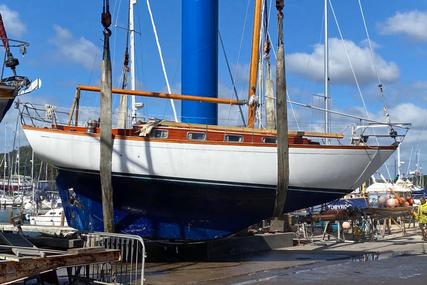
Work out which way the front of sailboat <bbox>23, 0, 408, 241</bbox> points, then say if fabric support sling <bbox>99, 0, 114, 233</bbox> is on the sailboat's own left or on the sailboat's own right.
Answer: on the sailboat's own right

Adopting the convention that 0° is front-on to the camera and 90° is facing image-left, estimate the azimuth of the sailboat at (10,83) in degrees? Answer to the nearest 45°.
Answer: approximately 270°

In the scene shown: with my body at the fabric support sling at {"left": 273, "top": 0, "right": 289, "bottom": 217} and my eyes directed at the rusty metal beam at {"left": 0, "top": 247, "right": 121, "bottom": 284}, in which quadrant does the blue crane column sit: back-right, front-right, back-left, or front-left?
back-right

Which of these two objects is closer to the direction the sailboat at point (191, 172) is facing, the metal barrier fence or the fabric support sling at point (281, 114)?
the fabric support sling

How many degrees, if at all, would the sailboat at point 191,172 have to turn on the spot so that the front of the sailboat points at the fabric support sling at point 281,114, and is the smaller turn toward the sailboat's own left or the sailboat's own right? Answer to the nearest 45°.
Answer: approximately 45° to the sailboat's own right

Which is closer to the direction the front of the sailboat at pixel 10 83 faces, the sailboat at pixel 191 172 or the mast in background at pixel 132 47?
the sailboat

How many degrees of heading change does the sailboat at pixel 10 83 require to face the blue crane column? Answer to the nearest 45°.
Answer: approximately 45° to its left

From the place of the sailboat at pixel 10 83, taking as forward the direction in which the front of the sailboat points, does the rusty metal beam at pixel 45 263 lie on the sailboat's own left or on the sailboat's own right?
on the sailboat's own right

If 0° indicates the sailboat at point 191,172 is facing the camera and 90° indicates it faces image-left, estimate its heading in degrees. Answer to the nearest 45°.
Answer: approximately 270°

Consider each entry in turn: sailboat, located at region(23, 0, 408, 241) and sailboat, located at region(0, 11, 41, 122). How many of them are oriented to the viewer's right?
2
